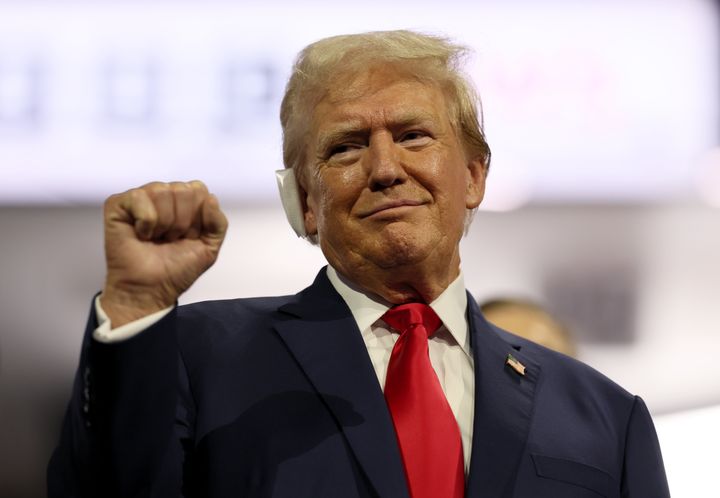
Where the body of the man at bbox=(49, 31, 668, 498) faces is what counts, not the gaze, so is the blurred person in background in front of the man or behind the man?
behind

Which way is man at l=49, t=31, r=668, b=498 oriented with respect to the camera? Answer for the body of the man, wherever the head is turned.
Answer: toward the camera
